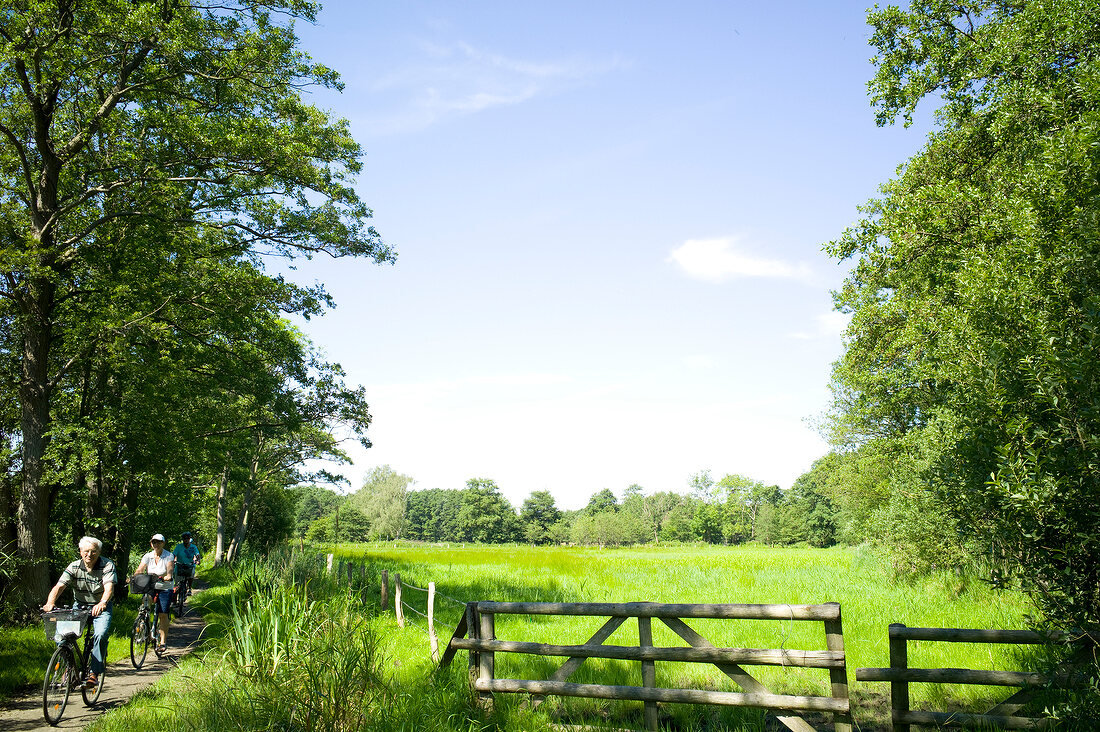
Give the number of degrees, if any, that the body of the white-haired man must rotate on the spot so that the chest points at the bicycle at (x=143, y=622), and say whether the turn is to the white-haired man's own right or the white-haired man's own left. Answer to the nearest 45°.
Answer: approximately 180°

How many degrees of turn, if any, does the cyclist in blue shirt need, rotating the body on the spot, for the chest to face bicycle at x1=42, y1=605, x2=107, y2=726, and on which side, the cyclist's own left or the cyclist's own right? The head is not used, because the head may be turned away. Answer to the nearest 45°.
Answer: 0° — they already face it

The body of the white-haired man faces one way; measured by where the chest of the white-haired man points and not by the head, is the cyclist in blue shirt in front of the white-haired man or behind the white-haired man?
behind

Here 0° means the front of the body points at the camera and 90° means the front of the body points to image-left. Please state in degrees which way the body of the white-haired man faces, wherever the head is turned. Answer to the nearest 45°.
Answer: approximately 0°

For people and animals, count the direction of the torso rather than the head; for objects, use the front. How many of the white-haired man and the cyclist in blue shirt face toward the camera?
2

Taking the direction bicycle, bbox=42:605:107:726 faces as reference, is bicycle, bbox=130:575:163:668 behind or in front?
behind

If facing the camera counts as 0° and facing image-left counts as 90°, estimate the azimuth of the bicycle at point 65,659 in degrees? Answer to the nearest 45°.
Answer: approximately 45°

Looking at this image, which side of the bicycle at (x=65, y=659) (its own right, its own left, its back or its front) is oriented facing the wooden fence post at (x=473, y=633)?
left

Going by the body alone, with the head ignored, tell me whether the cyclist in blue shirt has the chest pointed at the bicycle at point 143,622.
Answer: yes

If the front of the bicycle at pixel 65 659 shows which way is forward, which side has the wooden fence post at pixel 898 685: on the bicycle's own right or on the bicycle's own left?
on the bicycle's own left
